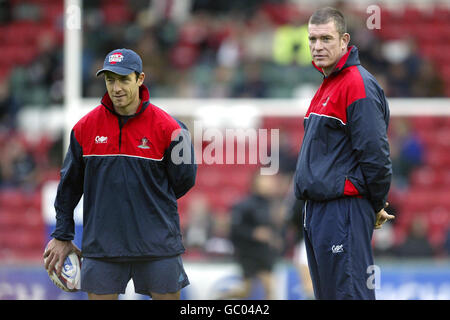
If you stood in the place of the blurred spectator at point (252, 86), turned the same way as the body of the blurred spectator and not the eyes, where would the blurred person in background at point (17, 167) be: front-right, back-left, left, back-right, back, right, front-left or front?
right

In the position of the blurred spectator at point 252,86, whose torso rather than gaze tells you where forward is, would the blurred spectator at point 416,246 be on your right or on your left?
on your left

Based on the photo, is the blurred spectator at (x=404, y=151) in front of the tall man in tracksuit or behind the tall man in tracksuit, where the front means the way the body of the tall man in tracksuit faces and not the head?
behind

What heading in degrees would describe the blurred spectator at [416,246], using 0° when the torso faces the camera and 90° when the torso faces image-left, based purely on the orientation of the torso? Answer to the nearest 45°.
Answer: approximately 0°

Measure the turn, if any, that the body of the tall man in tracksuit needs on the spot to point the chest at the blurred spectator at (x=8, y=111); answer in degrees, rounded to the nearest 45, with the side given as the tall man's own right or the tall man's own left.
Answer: approximately 90° to the tall man's own right

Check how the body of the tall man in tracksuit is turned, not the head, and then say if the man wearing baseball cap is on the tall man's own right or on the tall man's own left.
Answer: on the tall man's own right

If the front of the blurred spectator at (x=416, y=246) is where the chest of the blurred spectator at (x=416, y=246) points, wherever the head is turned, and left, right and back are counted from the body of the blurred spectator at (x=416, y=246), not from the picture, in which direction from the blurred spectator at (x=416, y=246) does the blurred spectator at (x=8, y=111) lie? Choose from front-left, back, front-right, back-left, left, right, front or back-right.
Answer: right

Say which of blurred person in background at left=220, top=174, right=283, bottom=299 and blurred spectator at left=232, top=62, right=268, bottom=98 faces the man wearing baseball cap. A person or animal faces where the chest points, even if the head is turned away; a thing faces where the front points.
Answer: the blurred spectator
